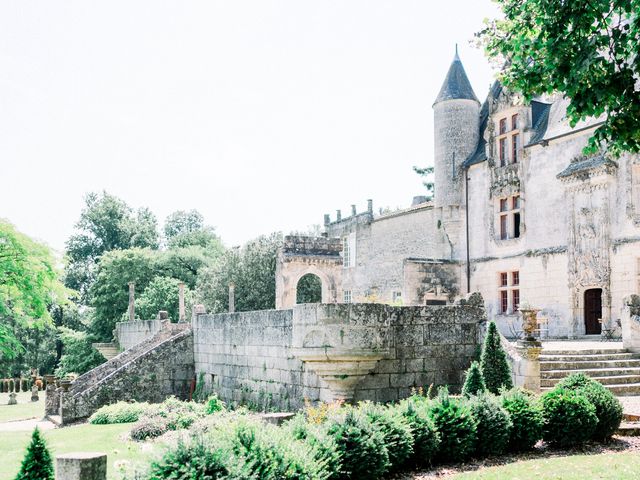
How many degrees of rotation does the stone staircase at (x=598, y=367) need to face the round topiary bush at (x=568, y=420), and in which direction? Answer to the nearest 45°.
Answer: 0° — it already faces it

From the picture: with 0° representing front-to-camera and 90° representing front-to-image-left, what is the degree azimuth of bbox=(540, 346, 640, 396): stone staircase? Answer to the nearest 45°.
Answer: approximately 0°

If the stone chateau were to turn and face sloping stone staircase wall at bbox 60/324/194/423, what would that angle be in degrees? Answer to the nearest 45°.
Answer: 0° — it already faces it

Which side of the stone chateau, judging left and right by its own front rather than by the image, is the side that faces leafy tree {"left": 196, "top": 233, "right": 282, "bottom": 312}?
right

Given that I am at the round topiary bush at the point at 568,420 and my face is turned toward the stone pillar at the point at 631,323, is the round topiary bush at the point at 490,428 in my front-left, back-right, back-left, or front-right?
back-left

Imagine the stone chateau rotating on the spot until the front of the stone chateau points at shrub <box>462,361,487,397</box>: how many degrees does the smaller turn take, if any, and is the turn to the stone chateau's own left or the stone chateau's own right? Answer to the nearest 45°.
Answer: approximately 45° to the stone chateau's own left

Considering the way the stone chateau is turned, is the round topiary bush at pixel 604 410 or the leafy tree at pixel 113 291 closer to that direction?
the round topiary bush

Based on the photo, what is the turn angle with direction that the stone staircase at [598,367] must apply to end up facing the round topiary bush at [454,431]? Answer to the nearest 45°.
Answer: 0° — it already faces it

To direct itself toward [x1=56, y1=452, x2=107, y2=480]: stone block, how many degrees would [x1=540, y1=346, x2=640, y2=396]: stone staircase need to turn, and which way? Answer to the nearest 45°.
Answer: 0° — it already faces it

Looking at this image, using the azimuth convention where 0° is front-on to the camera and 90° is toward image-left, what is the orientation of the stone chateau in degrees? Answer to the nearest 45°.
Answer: approximately 45°

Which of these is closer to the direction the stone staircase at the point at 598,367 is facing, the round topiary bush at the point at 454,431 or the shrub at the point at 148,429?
the round topiary bush
